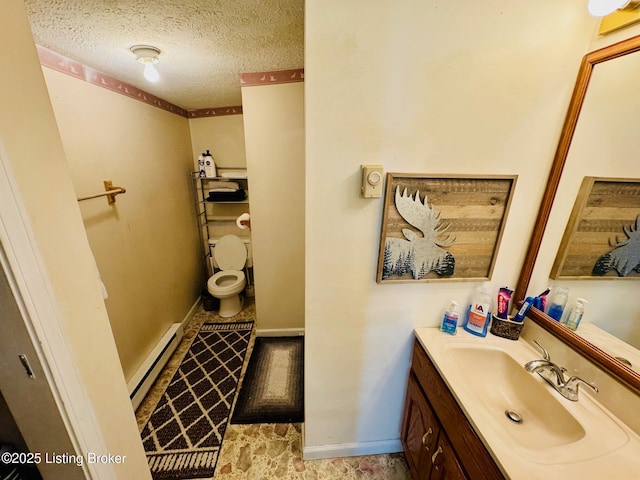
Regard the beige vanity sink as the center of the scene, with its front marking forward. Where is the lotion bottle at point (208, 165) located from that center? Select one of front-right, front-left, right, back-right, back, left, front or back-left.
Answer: front-right

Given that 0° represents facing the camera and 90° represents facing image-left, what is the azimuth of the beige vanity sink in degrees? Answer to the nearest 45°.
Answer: approximately 45°

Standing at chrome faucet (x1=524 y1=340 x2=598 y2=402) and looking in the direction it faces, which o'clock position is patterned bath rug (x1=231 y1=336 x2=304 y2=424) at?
The patterned bath rug is roughly at 1 o'clock from the chrome faucet.
